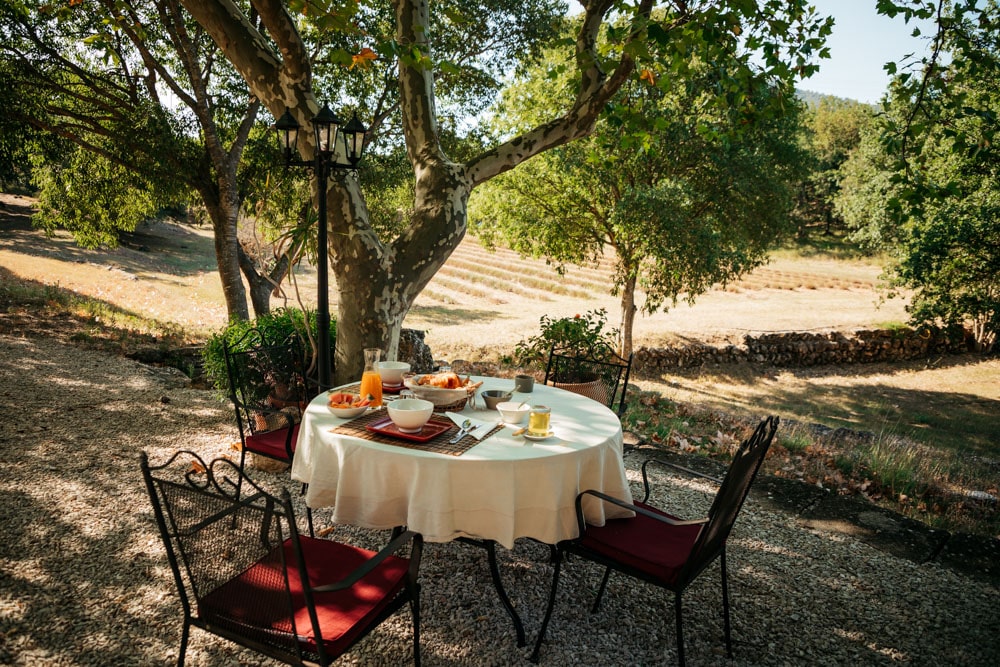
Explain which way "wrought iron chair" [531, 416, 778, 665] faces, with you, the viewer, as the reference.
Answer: facing away from the viewer and to the left of the viewer

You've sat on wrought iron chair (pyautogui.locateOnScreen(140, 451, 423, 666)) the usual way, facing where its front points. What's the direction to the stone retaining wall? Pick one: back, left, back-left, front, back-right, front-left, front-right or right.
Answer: front

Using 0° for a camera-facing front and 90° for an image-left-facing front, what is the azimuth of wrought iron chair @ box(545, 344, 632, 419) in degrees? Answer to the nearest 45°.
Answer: approximately 45°

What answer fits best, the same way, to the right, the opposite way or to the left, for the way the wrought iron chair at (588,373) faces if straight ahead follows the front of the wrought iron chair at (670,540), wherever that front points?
to the left

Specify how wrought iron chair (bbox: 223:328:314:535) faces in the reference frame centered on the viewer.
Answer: facing the viewer and to the right of the viewer

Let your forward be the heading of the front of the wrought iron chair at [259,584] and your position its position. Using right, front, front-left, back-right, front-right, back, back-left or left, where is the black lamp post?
front-left

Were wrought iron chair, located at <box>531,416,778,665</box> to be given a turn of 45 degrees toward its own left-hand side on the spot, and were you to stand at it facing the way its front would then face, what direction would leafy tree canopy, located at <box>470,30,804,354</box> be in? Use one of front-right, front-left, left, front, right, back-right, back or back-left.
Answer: right

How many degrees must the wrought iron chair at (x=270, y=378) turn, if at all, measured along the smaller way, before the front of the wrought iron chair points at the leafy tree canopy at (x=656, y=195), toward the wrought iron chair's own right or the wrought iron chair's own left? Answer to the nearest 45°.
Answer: approximately 90° to the wrought iron chair's own left

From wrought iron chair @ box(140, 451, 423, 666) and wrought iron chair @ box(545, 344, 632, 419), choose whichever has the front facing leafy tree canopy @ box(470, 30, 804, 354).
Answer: wrought iron chair @ box(140, 451, 423, 666)

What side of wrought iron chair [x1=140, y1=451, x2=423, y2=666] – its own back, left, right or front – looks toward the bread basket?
front

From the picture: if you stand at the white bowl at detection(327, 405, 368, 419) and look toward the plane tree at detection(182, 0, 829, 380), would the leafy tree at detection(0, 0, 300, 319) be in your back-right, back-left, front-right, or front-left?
front-left

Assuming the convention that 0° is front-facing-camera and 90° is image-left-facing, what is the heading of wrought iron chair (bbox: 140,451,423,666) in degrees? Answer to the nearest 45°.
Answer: approximately 225°

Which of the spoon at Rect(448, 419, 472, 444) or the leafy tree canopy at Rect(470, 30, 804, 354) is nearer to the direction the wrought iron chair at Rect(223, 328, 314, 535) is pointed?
the spoon

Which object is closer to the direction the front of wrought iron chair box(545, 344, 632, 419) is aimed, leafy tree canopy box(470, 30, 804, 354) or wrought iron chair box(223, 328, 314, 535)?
the wrought iron chair

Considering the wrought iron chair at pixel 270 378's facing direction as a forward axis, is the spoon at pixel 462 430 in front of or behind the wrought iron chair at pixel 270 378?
in front
